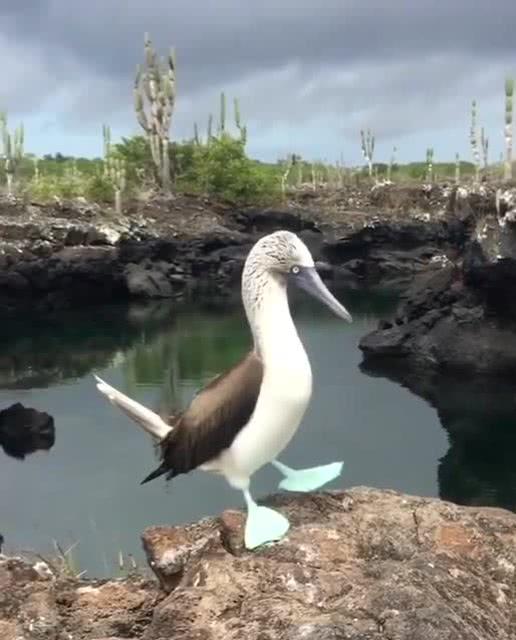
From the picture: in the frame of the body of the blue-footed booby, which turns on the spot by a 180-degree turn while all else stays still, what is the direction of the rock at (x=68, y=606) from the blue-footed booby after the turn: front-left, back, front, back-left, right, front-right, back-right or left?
front-left

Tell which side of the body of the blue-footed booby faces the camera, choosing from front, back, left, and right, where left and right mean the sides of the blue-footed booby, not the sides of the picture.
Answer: right

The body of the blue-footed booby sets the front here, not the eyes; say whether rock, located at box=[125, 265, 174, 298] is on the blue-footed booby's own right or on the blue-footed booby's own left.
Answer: on the blue-footed booby's own left

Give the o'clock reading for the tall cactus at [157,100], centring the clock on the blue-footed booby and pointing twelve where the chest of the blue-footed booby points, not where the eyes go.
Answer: The tall cactus is roughly at 9 o'clock from the blue-footed booby.

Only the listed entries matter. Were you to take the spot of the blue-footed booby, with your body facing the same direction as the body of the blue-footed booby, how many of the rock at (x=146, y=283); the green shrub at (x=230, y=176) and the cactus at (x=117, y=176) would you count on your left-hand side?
3

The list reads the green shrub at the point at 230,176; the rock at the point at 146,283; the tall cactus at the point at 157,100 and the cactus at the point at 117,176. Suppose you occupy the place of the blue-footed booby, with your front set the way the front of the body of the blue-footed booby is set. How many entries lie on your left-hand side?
4

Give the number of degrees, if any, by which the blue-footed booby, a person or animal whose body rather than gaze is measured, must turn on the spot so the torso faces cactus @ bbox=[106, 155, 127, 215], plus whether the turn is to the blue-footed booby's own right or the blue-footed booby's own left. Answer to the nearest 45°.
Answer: approximately 90° to the blue-footed booby's own left

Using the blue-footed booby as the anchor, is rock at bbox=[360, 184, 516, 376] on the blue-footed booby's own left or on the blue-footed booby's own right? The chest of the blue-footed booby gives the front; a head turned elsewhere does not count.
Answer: on the blue-footed booby's own left

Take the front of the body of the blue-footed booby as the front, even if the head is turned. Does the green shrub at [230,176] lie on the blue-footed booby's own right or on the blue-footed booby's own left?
on the blue-footed booby's own left

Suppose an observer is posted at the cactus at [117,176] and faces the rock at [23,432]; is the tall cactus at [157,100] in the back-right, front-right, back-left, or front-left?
back-left
